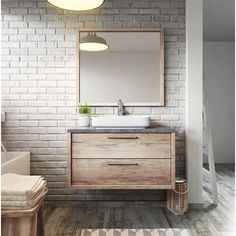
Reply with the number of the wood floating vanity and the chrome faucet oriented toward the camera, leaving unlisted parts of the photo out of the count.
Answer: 2
